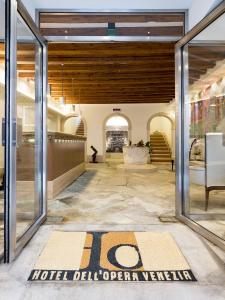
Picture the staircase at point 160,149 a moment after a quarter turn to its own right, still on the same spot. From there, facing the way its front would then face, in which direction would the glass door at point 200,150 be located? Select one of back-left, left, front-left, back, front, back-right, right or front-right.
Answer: left

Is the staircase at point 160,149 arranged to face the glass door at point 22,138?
yes

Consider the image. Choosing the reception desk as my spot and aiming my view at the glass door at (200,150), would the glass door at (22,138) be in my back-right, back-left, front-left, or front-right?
front-right

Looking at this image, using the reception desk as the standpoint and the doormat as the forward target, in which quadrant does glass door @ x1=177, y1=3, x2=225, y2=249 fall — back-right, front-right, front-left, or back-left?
front-left

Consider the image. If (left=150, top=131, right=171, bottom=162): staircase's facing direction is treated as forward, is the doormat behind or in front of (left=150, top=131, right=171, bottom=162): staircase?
in front

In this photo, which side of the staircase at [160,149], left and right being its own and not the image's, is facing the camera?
front

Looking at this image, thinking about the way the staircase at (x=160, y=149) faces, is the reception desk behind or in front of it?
in front

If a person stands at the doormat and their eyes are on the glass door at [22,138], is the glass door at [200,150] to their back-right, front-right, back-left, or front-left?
back-right
